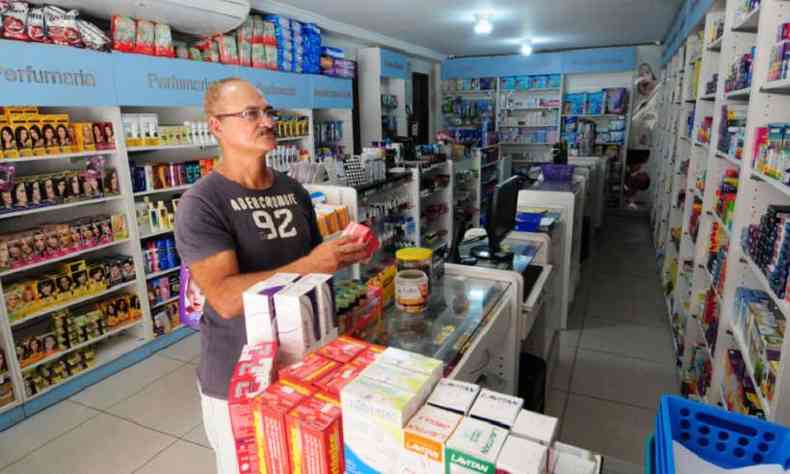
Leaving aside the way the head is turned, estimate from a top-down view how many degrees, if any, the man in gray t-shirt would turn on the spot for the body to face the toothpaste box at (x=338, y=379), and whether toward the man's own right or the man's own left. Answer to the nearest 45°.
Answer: approximately 45° to the man's own right

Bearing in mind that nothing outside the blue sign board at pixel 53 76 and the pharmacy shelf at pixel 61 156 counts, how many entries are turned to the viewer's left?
0

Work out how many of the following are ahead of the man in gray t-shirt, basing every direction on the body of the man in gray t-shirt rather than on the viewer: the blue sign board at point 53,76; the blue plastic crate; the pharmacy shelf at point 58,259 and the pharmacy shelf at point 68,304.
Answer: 1

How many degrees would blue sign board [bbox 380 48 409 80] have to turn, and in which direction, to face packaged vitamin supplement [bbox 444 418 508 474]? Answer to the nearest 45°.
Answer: approximately 45° to its right

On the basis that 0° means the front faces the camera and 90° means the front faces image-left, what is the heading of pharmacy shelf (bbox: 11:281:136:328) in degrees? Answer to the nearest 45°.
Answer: approximately 315°

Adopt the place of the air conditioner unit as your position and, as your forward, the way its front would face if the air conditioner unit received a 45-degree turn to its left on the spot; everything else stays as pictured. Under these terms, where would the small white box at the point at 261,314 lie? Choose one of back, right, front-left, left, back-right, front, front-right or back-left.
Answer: right

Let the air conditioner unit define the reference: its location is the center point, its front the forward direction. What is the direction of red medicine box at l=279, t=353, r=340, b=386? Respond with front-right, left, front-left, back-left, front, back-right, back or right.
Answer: front-right

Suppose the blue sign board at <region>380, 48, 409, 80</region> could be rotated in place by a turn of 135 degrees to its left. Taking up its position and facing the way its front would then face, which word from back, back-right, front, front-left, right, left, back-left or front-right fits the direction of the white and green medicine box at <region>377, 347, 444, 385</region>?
back

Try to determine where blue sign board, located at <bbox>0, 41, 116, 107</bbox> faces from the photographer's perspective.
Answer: facing the viewer and to the right of the viewer

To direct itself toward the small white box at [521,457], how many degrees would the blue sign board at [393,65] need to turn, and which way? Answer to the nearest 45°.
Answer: approximately 45° to its right

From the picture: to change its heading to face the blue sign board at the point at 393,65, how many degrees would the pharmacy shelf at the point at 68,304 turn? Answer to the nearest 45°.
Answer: approximately 90° to its left

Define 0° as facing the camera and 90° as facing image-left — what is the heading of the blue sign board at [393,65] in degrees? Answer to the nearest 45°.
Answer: approximately 315°

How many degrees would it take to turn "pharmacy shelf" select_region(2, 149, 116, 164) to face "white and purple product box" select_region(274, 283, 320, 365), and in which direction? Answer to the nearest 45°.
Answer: approximately 45° to its right
